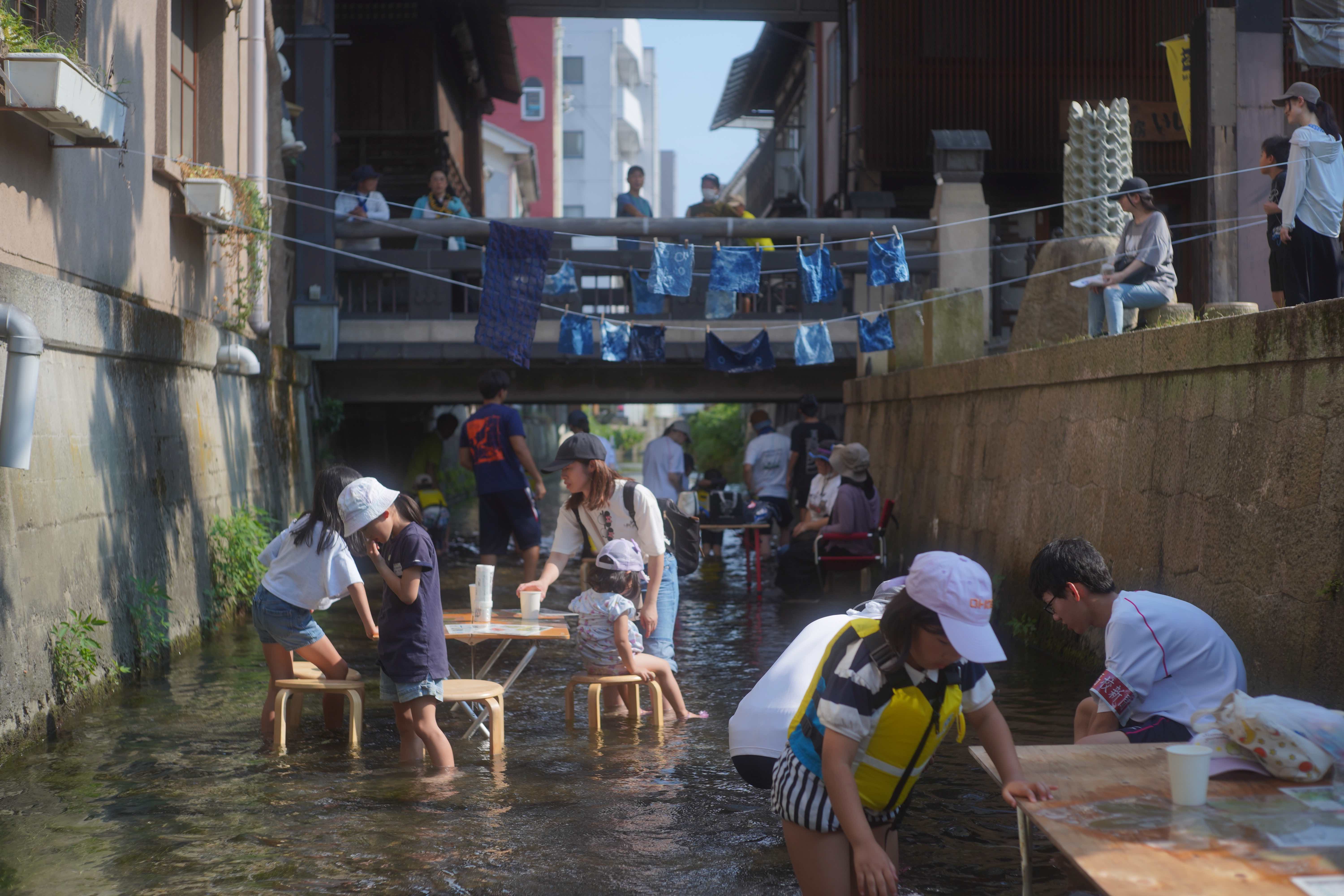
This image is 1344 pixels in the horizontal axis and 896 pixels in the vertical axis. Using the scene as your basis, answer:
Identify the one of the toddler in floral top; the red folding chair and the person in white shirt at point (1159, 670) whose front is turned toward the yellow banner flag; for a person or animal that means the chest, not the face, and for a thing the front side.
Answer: the toddler in floral top

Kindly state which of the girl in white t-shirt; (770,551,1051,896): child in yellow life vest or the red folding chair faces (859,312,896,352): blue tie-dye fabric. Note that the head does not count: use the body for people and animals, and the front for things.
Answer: the girl in white t-shirt

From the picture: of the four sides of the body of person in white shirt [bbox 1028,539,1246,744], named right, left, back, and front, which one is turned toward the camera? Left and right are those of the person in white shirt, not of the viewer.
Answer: left

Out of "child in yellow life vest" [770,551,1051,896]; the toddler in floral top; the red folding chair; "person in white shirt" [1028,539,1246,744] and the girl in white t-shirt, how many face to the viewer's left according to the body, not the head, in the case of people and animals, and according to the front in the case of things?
2

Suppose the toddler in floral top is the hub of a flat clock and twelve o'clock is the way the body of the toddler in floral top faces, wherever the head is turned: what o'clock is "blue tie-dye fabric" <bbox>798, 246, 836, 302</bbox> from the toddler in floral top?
The blue tie-dye fabric is roughly at 11 o'clock from the toddler in floral top.

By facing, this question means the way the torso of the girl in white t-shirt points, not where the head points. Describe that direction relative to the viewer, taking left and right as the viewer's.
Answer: facing away from the viewer and to the right of the viewer

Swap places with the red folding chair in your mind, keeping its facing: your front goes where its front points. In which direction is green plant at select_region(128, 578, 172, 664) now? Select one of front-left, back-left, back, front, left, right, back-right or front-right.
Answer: front-left

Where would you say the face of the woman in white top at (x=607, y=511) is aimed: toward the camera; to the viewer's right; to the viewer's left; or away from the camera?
to the viewer's left

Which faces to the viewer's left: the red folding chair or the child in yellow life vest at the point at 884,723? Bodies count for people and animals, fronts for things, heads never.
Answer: the red folding chair

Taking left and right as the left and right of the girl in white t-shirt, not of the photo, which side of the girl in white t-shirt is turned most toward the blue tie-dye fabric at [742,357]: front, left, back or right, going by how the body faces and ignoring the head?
front

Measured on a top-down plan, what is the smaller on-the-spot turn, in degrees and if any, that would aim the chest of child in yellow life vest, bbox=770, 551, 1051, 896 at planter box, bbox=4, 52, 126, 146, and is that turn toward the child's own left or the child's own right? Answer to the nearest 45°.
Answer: approximately 180°

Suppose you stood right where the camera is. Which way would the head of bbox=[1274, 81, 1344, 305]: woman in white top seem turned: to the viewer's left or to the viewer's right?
to the viewer's left

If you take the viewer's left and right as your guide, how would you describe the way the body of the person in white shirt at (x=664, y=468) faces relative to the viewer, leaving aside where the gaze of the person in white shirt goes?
facing away from the viewer and to the right of the viewer

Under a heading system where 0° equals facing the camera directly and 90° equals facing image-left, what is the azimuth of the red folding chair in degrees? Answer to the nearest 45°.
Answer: approximately 90°
